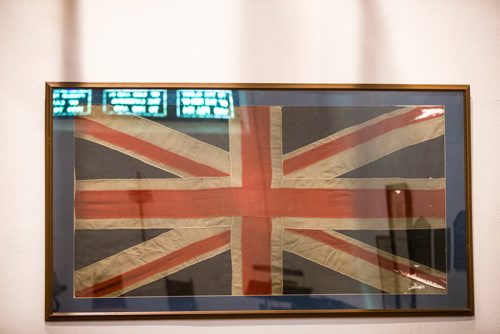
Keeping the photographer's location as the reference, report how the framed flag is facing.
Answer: facing the viewer
